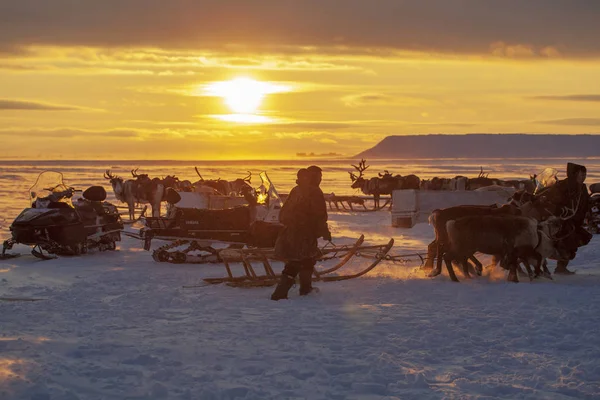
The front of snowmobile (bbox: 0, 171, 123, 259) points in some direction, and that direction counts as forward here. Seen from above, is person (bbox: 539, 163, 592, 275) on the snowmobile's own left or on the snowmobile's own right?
on the snowmobile's own left

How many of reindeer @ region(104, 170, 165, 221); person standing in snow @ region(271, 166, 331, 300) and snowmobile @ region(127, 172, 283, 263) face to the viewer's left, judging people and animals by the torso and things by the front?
1

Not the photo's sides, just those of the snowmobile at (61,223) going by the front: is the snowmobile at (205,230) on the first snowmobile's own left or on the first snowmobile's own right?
on the first snowmobile's own left

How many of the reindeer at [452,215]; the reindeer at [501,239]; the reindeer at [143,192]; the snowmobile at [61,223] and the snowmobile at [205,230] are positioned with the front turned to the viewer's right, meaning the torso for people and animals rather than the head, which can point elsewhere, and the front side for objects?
3

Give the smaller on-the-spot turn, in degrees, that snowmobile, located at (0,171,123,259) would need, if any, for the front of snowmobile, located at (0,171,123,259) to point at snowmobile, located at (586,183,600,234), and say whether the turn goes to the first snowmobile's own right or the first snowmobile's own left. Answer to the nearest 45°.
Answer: approximately 135° to the first snowmobile's own left

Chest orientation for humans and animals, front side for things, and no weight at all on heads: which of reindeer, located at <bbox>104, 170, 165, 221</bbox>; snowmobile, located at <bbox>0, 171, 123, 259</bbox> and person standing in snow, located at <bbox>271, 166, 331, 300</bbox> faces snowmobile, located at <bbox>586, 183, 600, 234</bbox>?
the person standing in snow

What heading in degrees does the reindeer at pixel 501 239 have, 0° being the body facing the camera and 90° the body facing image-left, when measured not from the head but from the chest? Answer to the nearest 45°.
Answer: approximately 270°

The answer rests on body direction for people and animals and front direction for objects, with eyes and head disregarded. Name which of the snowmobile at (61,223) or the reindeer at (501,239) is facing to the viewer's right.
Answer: the reindeer

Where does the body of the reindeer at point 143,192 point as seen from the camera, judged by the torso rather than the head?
to the viewer's left

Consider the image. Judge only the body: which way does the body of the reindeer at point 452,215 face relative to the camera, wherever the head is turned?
to the viewer's right

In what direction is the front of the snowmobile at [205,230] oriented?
to the viewer's right

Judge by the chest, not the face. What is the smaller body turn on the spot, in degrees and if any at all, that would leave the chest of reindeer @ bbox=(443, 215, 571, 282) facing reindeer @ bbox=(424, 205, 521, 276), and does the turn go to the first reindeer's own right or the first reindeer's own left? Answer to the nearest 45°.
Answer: approximately 135° to the first reindeer's own left

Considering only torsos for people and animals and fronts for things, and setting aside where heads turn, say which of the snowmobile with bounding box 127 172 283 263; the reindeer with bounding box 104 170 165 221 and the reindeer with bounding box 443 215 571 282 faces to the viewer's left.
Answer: the reindeer with bounding box 104 170 165 221

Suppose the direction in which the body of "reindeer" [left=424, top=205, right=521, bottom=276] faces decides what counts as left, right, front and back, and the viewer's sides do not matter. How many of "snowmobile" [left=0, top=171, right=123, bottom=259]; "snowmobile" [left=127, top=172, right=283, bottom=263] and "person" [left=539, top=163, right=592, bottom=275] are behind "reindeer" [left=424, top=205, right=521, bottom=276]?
2
